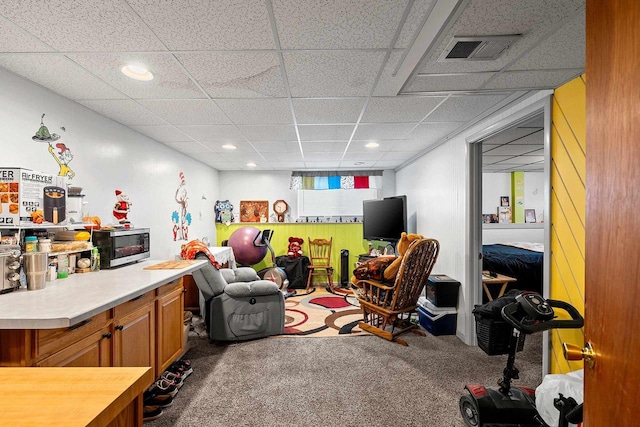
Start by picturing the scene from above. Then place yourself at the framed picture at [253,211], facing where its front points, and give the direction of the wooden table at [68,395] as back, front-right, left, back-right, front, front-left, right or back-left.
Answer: front

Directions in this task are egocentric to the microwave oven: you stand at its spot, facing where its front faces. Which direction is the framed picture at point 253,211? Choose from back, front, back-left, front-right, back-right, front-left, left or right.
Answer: left

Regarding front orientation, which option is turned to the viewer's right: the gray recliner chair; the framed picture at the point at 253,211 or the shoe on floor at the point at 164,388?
the gray recliner chair

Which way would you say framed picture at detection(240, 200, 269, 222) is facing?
toward the camera

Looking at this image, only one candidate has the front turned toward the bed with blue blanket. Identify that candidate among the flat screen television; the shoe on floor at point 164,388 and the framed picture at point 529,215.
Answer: the framed picture

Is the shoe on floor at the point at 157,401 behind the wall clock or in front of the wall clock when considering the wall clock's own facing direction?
in front

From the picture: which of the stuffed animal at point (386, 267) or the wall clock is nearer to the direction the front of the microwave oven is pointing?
the stuffed animal

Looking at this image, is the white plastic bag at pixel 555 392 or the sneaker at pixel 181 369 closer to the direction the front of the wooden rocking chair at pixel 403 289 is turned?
the sneaker

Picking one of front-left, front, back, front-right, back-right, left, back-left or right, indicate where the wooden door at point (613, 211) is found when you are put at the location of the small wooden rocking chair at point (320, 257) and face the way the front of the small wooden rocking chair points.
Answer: front

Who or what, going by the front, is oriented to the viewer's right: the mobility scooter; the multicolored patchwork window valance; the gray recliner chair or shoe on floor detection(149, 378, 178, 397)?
the gray recliner chair

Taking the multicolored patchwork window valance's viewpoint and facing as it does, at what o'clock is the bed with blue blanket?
The bed with blue blanket is roughly at 10 o'clock from the multicolored patchwork window valance.

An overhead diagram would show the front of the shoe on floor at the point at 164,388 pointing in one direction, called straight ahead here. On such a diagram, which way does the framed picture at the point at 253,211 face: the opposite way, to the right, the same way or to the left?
to the left

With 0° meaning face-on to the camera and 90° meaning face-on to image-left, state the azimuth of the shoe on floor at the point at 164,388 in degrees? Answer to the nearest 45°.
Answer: approximately 90°
